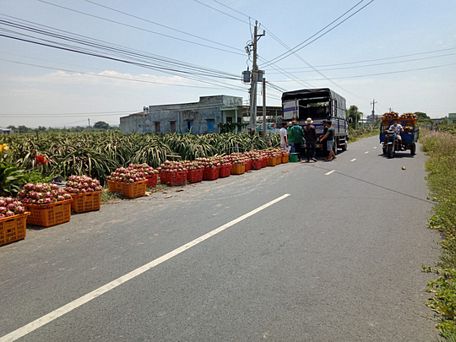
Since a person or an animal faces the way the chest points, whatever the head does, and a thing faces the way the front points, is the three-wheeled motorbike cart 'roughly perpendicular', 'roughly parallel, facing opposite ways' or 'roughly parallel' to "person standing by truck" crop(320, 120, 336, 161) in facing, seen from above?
roughly perpendicular

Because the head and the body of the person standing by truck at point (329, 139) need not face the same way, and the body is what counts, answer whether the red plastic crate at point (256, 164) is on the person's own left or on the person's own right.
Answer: on the person's own left

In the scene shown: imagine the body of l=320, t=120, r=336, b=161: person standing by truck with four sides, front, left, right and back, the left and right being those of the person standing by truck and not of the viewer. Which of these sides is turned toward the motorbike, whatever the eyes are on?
back

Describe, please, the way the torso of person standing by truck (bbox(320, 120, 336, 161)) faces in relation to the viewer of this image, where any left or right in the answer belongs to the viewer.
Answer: facing to the left of the viewer

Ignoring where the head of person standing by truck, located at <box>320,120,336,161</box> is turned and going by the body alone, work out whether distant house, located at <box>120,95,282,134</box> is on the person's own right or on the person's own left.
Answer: on the person's own right

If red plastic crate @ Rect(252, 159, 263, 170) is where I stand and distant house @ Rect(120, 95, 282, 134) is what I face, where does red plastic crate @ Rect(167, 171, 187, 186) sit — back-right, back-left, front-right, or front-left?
back-left

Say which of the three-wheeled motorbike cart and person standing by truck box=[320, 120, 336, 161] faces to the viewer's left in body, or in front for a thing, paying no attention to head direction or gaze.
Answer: the person standing by truck

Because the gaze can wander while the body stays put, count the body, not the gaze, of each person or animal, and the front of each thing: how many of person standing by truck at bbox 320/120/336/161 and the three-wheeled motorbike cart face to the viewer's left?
1

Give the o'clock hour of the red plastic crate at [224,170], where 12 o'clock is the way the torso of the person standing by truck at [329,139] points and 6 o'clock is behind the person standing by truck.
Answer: The red plastic crate is roughly at 10 o'clock from the person standing by truck.

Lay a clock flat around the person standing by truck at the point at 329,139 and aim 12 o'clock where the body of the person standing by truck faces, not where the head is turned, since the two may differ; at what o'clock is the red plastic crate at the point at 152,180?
The red plastic crate is roughly at 10 o'clock from the person standing by truck.
